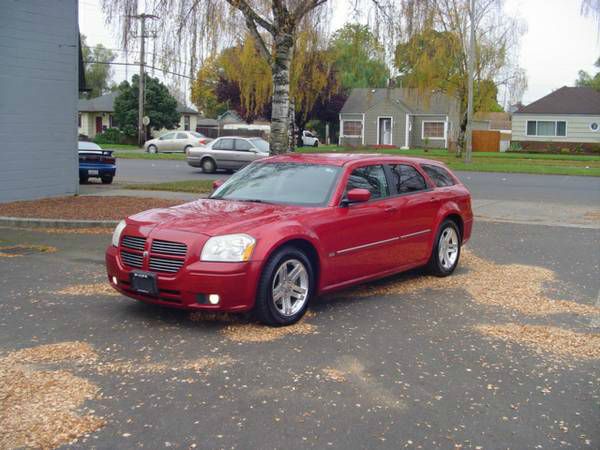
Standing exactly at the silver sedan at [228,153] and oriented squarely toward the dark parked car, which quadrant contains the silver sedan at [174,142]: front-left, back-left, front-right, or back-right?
back-right

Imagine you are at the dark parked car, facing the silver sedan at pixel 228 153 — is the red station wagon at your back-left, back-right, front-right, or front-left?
back-right

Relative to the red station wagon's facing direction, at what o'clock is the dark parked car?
The dark parked car is roughly at 4 o'clock from the red station wagon.

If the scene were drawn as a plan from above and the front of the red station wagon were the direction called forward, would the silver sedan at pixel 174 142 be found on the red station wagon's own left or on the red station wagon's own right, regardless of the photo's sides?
on the red station wagon's own right

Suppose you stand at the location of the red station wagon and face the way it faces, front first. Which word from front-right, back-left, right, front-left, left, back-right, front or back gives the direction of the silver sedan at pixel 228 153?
back-right

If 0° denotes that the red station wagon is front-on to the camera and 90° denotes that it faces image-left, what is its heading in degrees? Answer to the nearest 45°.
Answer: approximately 45°
